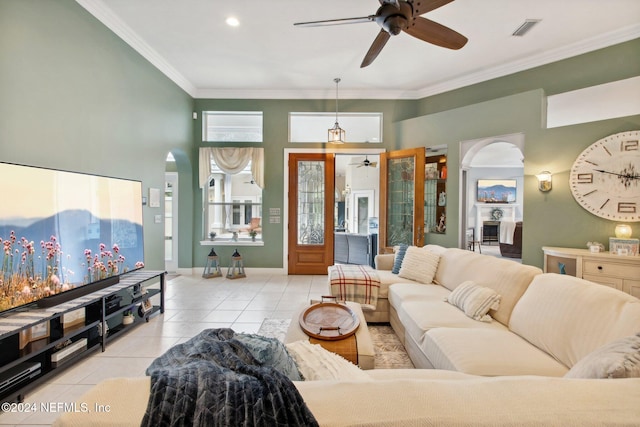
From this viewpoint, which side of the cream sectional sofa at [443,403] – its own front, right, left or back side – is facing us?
back

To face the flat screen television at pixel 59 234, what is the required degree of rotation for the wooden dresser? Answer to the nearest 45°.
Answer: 0° — it already faces it

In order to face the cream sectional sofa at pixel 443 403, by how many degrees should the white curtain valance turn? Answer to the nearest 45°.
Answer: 0° — it already faces it

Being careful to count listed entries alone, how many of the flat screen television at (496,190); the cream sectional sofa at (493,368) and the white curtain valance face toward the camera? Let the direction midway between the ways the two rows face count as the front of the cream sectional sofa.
2

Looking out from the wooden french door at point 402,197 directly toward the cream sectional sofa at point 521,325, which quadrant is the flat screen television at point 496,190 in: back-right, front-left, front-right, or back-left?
back-left

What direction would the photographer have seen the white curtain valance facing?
facing the viewer

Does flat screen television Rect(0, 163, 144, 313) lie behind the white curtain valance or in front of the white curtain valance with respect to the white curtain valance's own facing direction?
in front

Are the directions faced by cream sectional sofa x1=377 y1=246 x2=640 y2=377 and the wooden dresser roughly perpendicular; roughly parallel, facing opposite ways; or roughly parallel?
roughly parallel

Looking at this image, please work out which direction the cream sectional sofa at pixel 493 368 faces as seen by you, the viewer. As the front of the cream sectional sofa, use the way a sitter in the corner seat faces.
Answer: facing away from the viewer and to the left of the viewer

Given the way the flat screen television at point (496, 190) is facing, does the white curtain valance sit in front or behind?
in front

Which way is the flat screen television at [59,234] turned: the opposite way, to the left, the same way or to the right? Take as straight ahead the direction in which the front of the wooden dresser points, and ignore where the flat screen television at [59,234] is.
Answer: the opposite way

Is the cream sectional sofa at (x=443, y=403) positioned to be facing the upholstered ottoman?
yes

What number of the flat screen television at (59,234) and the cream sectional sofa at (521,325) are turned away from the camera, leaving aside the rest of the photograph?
0

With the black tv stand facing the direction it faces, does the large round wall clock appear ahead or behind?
ahead

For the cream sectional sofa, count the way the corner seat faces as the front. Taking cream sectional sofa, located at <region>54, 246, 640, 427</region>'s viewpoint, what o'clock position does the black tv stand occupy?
The black tv stand is roughly at 11 o'clock from the cream sectional sofa.

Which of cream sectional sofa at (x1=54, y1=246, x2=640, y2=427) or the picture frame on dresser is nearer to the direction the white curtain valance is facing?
the cream sectional sofa
